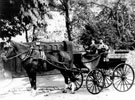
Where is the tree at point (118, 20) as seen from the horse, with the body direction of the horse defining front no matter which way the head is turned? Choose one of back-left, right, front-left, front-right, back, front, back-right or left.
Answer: back-right

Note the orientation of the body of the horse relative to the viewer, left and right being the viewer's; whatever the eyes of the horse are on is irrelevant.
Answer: facing to the left of the viewer

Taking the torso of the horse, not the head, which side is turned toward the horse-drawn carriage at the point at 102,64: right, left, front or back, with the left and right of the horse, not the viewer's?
back
